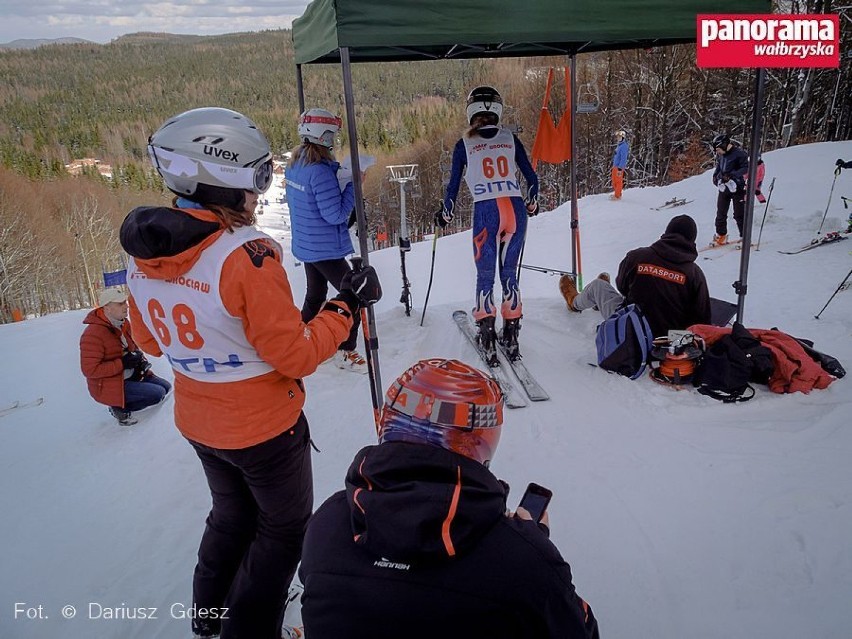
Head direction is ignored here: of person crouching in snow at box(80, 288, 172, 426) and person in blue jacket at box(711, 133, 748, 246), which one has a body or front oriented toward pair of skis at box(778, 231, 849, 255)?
the person crouching in snow

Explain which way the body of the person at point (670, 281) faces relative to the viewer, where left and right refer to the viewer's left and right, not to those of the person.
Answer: facing away from the viewer and to the left of the viewer

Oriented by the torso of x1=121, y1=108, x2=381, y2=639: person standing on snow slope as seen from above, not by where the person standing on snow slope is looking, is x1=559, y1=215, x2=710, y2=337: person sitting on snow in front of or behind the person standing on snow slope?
in front

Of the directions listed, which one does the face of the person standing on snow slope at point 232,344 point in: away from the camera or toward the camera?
away from the camera

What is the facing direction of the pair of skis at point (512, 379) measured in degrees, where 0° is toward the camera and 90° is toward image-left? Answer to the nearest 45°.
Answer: approximately 135°

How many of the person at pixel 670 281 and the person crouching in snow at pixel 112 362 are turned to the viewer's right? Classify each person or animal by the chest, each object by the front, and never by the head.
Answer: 1

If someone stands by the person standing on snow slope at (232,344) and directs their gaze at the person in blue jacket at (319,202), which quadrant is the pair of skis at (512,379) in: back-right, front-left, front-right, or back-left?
front-right

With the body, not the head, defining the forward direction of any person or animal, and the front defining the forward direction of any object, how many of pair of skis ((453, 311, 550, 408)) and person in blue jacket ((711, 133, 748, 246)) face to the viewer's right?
0

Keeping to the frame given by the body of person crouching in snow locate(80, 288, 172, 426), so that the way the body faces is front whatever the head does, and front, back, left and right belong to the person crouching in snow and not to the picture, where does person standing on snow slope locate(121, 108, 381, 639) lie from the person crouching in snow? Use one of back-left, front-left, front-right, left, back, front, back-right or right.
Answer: right

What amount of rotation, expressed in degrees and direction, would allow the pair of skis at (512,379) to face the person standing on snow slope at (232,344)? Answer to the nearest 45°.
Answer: approximately 135° to its left

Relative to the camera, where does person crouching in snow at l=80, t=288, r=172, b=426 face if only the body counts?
to the viewer's right

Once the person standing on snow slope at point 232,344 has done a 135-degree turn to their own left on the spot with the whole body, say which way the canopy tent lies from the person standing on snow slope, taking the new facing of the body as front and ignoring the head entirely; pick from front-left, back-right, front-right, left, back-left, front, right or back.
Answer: back-right

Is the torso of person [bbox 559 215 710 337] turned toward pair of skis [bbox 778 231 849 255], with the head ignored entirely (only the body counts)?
no

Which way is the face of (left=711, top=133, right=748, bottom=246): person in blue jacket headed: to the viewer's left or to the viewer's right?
to the viewer's left

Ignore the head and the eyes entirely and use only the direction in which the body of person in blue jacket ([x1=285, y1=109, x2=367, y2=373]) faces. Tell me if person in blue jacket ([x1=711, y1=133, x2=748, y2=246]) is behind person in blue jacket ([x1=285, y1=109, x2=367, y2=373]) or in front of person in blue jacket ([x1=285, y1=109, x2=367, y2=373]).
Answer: in front

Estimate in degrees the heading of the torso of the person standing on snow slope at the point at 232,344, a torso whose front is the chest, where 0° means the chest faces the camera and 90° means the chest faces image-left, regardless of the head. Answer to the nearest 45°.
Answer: approximately 225°

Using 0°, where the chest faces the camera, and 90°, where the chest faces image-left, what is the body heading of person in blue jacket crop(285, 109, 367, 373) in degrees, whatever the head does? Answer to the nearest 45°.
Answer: approximately 225°

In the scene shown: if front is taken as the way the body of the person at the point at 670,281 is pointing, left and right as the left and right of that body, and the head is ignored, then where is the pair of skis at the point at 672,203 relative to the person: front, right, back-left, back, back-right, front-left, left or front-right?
front-right

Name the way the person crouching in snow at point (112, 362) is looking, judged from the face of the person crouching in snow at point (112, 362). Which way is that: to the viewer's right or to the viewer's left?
to the viewer's right
